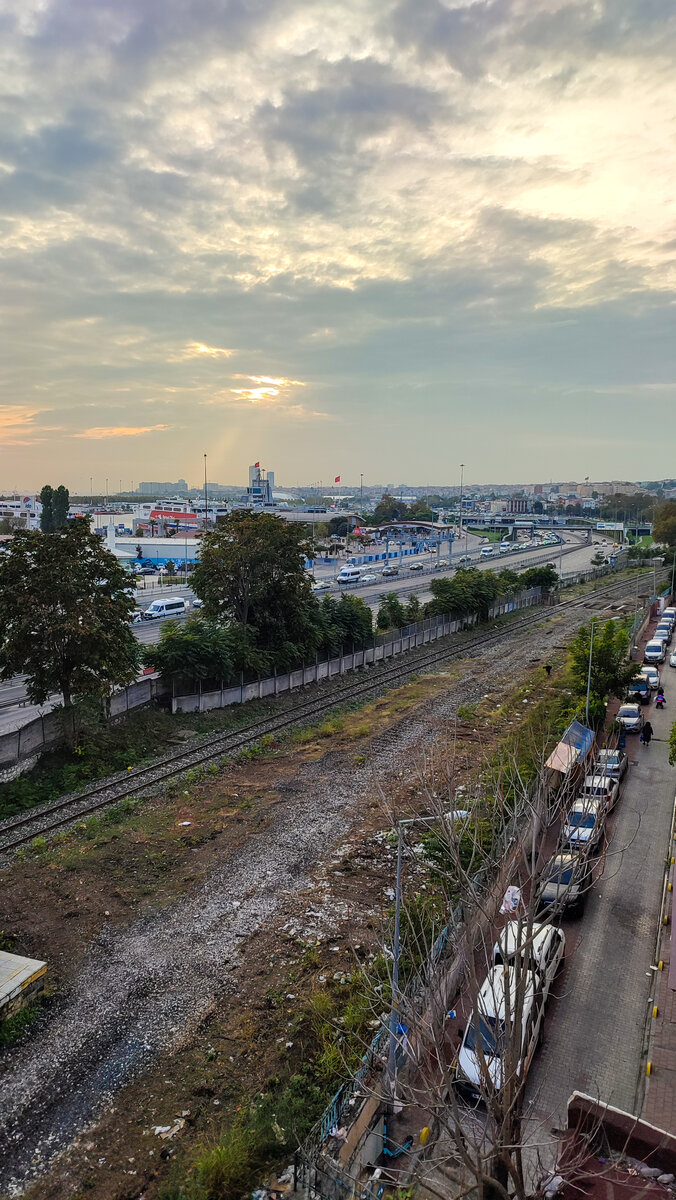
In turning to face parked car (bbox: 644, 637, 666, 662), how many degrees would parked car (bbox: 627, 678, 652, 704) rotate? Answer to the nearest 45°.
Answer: approximately 180°

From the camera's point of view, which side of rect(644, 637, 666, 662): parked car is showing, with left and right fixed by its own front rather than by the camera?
front

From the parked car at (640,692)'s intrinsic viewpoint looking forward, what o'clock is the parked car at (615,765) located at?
the parked car at (615,765) is roughly at 12 o'clock from the parked car at (640,692).

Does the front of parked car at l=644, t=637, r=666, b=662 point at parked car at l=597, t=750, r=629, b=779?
yes

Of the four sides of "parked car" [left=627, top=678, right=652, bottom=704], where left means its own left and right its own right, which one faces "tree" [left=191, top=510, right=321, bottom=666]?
right

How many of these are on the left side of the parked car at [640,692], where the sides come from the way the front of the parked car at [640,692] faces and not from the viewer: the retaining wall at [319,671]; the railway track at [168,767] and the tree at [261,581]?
0

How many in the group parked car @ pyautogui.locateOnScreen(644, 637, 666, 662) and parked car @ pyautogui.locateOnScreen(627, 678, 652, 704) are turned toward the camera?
2

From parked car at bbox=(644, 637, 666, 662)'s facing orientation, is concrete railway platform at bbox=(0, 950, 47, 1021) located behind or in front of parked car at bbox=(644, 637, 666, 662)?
in front

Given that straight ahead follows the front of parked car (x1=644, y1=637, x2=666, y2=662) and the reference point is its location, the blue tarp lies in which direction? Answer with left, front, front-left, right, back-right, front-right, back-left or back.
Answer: front

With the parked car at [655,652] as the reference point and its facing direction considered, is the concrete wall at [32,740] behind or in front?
in front

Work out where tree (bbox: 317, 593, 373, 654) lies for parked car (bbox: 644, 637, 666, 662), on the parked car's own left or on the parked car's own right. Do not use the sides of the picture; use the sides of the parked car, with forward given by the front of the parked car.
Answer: on the parked car's own right

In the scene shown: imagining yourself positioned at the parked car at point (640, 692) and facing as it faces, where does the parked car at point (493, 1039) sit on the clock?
the parked car at point (493, 1039) is roughly at 12 o'clock from the parked car at point (640, 692).

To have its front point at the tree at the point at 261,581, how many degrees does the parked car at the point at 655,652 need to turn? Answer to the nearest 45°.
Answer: approximately 45° to its right

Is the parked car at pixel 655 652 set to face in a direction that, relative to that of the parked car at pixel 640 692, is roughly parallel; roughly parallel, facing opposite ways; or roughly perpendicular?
roughly parallel
